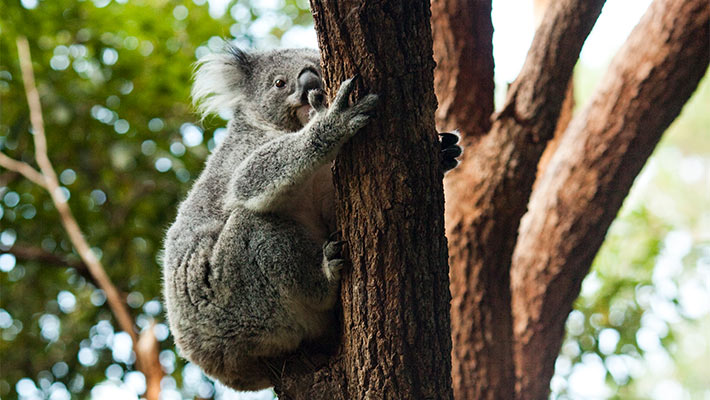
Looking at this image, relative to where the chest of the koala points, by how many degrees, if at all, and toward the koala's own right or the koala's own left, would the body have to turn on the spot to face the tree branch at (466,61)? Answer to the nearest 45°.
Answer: approximately 45° to the koala's own left

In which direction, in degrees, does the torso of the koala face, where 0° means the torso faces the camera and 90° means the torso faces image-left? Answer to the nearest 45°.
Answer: approximately 270°

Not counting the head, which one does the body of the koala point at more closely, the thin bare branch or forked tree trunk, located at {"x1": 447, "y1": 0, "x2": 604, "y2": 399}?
the forked tree trunk

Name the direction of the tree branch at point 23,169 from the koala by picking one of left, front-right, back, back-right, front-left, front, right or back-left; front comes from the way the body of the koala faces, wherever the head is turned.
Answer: back-left

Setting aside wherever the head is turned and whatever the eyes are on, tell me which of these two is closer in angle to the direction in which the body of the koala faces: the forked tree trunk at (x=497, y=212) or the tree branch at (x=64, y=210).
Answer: the forked tree trunk
